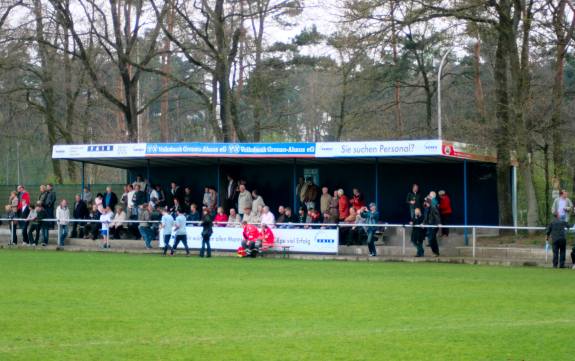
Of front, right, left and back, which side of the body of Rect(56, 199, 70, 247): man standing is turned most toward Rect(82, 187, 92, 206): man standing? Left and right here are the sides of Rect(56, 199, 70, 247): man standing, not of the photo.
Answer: back

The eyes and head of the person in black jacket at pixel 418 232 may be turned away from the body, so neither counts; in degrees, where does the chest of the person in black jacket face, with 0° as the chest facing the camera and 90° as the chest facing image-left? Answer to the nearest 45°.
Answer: approximately 45°

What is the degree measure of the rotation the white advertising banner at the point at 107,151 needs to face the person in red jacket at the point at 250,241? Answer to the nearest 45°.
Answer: approximately 45° to its left
